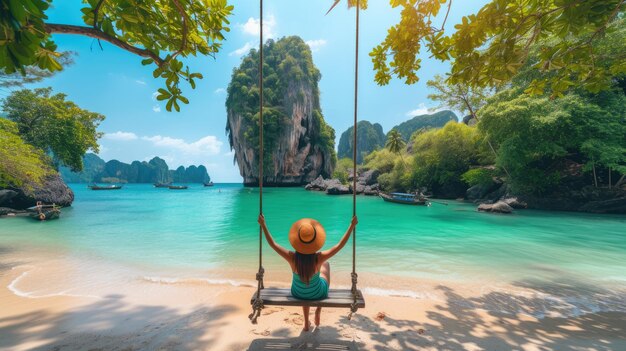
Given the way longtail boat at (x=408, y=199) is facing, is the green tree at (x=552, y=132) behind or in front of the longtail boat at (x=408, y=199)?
behind

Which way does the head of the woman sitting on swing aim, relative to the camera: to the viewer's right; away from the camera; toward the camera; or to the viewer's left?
away from the camera

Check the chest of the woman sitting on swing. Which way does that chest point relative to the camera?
away from the camera

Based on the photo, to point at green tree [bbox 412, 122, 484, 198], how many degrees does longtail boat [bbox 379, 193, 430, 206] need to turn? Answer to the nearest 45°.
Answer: approximately 135° to its right

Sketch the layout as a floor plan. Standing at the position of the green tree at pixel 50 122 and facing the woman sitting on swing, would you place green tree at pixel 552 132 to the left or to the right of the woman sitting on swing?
left

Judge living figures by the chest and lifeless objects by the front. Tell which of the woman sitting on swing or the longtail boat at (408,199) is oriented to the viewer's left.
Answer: the longtail boat

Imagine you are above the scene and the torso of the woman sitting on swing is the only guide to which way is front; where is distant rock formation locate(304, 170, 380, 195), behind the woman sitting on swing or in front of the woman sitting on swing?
in front

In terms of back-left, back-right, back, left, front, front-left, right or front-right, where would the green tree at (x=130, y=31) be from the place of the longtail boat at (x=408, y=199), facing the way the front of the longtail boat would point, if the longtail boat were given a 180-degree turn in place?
right

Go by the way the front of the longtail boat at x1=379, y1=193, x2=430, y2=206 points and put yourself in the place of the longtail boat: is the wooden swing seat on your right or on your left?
on your left

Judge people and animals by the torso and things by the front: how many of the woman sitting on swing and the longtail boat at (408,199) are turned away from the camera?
1

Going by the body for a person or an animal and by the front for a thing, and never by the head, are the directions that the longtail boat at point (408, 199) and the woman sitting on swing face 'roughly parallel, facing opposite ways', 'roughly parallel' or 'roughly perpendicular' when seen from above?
roughly perpendicular

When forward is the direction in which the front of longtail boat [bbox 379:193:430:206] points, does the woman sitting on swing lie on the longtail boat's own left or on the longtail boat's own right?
on the longtail boat's own left

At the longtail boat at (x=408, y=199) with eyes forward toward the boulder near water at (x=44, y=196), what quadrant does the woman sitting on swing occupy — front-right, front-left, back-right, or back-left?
front-left

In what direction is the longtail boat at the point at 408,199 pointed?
to the viewer's left

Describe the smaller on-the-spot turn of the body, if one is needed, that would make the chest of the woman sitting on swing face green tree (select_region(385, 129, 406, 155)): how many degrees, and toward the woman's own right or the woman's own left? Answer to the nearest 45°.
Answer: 0° — they already face it
